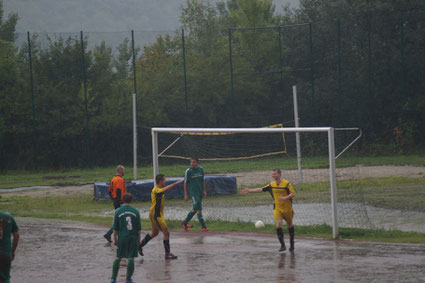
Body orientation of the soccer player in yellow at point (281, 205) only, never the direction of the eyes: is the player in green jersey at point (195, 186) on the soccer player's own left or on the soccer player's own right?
on the soccer player's own right

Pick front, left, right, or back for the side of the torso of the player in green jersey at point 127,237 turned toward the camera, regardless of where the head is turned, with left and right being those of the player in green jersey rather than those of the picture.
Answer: back

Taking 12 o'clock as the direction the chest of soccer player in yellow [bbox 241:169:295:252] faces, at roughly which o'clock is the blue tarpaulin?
The blue tarpaulin is roughly at 4 o'clock from the soccer player in yellow.

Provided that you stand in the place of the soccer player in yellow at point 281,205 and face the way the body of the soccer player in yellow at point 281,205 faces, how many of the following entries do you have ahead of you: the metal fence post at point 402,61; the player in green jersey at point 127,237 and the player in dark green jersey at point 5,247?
2

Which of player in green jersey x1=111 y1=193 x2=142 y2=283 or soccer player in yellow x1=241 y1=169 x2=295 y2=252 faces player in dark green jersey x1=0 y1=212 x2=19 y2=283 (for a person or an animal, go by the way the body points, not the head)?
the soccer player in yellow
